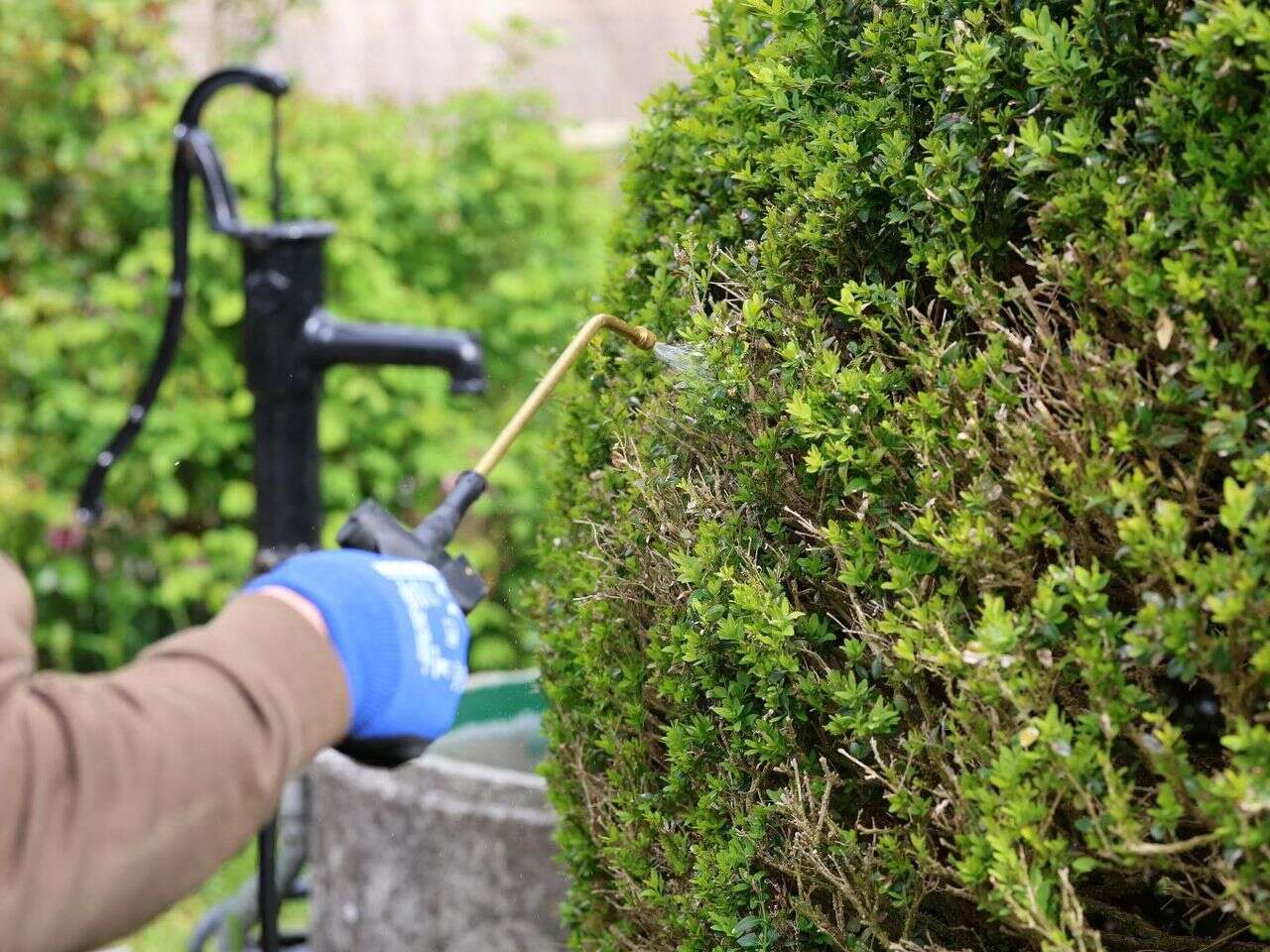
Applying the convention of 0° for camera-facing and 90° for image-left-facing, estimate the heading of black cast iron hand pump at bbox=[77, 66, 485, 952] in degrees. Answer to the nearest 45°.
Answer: approximately 270°

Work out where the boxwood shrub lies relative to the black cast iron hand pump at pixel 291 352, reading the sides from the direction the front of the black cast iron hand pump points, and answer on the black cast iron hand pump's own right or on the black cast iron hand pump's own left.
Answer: on the black cast iron hand pump's own right
